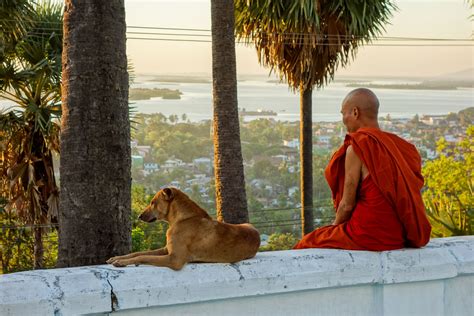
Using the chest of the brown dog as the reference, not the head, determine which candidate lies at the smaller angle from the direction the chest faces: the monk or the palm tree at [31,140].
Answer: the palm tree

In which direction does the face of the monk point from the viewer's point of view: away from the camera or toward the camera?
away from the camera

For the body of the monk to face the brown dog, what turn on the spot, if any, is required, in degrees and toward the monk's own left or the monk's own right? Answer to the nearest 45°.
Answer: approximately 90° to the monk's own left

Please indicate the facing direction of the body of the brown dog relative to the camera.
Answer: to the viewer's left

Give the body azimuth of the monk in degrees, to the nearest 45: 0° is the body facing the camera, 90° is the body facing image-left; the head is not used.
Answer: approximately 135°
